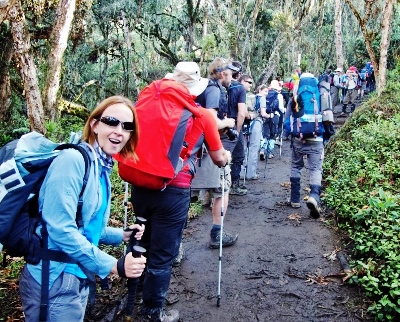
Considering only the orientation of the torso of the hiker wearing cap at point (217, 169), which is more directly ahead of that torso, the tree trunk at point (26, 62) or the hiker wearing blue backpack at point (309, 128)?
the hiker wearing blue backpack

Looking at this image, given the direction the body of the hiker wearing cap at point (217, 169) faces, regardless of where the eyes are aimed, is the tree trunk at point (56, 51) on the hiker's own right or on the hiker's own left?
on the hiker's own left

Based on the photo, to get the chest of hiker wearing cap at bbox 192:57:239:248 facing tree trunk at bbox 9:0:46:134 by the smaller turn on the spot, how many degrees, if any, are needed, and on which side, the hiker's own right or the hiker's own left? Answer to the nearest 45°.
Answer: approximately 135° to the hiker's own left

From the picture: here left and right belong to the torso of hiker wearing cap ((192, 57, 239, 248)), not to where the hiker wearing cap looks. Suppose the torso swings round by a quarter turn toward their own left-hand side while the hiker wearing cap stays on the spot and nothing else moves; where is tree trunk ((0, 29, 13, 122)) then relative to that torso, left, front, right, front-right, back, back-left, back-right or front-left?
front-left

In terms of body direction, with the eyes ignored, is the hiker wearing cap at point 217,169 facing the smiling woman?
no

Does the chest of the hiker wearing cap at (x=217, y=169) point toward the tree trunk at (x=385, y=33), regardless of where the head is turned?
no
